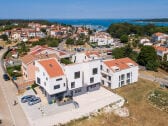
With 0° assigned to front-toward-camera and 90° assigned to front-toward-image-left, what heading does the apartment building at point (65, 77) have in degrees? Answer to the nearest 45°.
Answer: approximately 315°

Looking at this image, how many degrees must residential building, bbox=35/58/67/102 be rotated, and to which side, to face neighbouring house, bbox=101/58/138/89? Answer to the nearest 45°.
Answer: approximately 90° to its left

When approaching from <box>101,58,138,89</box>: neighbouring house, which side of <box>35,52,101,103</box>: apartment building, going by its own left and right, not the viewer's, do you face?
left

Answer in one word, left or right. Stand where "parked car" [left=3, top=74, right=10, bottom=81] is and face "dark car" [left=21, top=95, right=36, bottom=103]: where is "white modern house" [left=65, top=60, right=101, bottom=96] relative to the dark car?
left
